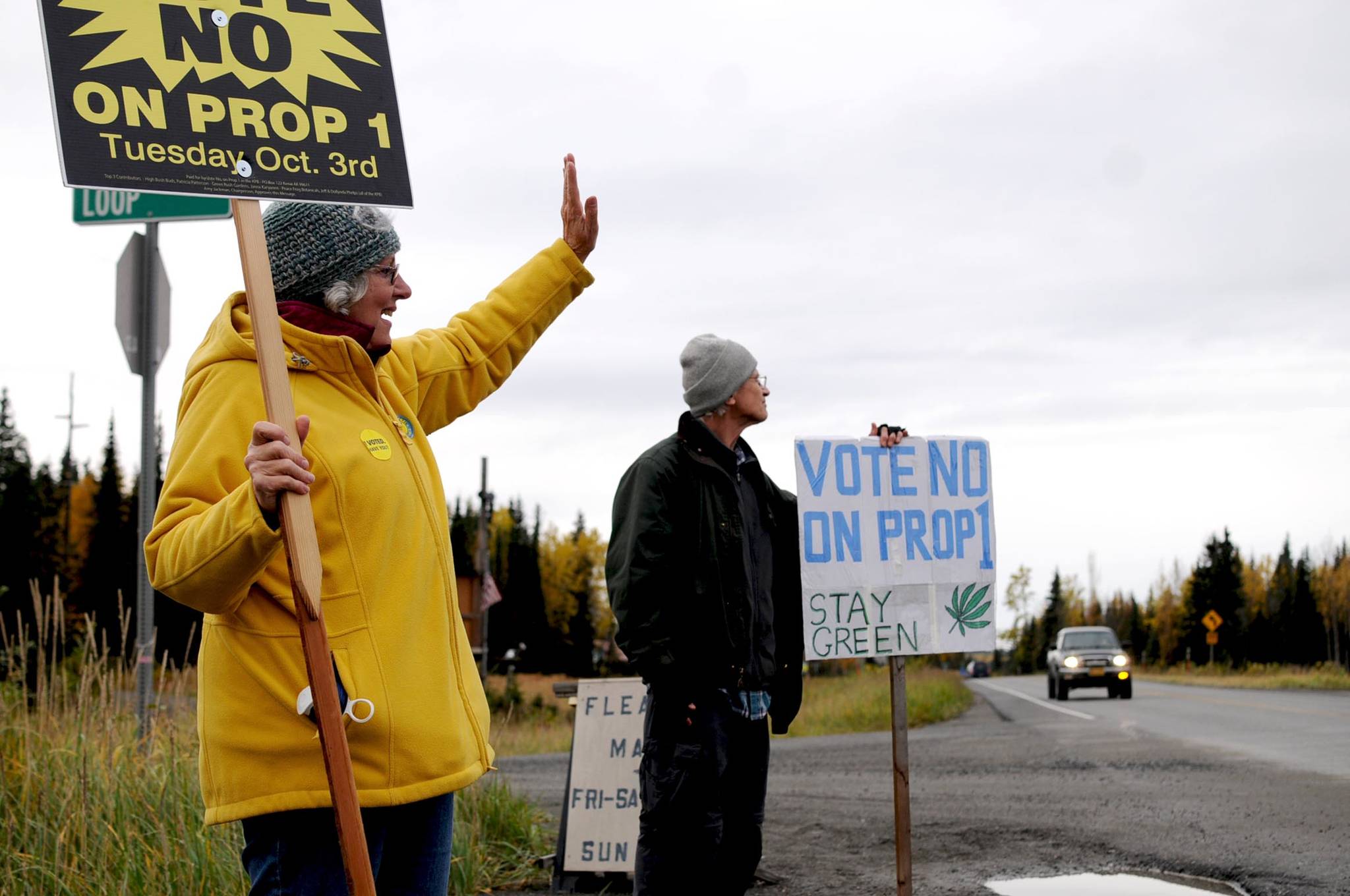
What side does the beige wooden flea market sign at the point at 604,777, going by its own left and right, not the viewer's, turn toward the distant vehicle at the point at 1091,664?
back

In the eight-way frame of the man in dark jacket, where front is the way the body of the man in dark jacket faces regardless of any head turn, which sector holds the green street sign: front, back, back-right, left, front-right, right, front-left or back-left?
back

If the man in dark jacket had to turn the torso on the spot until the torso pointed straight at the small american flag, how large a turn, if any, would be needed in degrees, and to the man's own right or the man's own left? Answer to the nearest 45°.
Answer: approximately 135° to the man's own left

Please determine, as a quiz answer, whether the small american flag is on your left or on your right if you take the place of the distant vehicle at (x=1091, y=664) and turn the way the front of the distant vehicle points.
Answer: on your right

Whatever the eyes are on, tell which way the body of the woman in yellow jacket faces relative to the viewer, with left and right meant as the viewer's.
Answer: facing the viewer and to the right of the viewer

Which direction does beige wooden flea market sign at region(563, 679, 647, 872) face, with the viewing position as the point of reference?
facing the viewer

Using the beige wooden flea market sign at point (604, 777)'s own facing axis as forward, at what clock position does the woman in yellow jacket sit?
The woman in yellow jacket is roughly at 12 o'clock from the beige wooden flea market sign.

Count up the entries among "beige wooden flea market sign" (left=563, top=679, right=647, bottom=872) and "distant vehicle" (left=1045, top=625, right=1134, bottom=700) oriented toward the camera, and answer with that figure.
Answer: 2

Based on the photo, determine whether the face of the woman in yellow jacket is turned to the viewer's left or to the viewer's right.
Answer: to the viewer's right

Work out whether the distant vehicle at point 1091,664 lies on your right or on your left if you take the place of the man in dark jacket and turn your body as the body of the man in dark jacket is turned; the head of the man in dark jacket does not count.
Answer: on your left

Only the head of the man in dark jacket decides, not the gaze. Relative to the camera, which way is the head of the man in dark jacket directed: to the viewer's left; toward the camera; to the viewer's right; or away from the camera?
to the viewer's right
